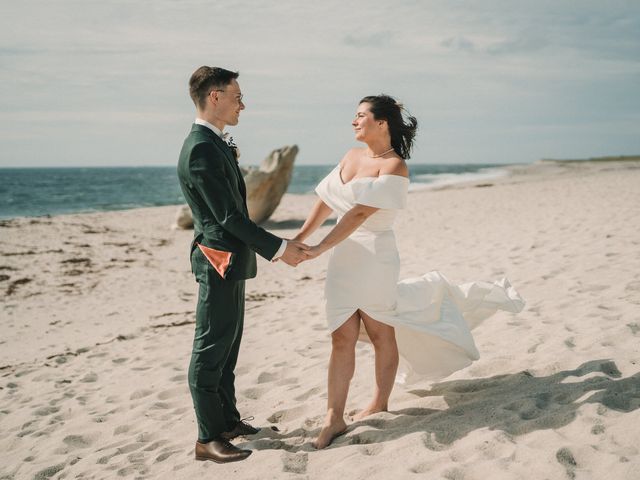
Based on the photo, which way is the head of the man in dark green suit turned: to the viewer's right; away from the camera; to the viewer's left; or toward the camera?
to the viewer's right

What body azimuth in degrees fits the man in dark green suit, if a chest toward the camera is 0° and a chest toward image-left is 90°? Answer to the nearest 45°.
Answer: approximately 270°

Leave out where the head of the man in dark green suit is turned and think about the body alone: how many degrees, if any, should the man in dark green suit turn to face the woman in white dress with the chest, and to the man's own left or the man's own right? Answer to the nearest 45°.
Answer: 0° — they already face them

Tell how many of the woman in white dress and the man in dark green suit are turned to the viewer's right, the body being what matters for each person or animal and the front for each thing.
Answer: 1

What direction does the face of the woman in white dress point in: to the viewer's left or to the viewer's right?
to the viewer's left

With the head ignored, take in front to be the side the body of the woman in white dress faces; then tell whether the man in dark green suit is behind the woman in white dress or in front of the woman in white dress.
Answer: in front

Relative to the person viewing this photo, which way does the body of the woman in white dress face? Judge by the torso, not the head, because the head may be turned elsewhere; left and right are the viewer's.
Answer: facing the viewer and to the left of the viewer
